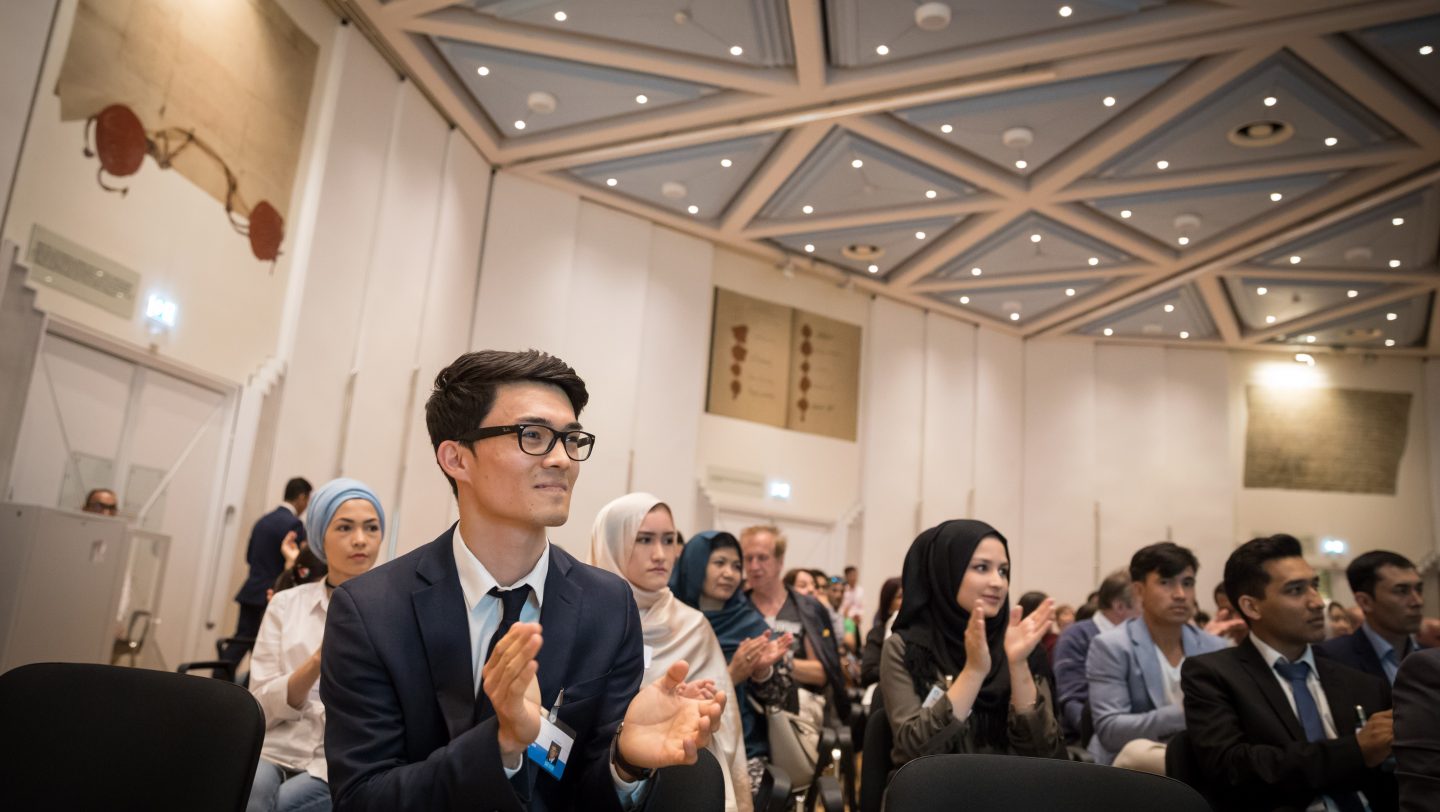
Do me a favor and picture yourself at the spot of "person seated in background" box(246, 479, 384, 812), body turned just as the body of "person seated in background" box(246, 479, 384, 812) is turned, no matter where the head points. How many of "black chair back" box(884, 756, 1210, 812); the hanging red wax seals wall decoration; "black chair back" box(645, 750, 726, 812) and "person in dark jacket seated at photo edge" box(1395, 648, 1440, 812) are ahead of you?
3

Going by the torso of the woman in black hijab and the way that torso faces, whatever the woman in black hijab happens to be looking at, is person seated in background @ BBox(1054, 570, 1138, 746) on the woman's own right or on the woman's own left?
on the woman's own left

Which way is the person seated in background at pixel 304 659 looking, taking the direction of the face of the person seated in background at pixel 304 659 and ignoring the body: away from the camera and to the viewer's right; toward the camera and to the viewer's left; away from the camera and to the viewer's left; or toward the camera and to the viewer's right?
toward the camera and to the viewer's right

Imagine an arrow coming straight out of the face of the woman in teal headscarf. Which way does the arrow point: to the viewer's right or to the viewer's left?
to the viewer's right
